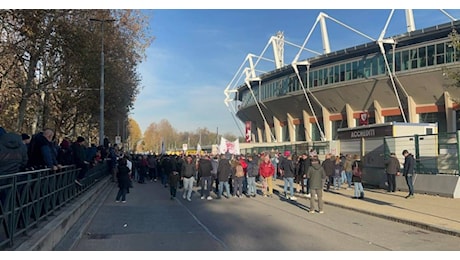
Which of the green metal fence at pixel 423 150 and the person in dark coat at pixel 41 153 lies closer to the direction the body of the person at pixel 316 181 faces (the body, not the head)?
the green metal fence

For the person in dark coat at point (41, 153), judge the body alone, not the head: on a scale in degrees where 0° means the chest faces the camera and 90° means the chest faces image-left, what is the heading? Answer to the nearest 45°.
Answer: approximately 225°

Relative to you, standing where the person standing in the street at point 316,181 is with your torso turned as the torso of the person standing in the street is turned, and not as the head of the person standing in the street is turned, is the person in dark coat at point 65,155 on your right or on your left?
on your left

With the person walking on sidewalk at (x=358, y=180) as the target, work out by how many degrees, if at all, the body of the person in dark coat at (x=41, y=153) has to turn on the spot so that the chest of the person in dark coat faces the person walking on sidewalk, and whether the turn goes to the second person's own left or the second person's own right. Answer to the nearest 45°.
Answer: approximately 45° to the second person's own right

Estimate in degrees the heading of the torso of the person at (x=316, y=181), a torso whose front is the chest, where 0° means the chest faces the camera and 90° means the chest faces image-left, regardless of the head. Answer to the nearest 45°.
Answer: approximately 180°
